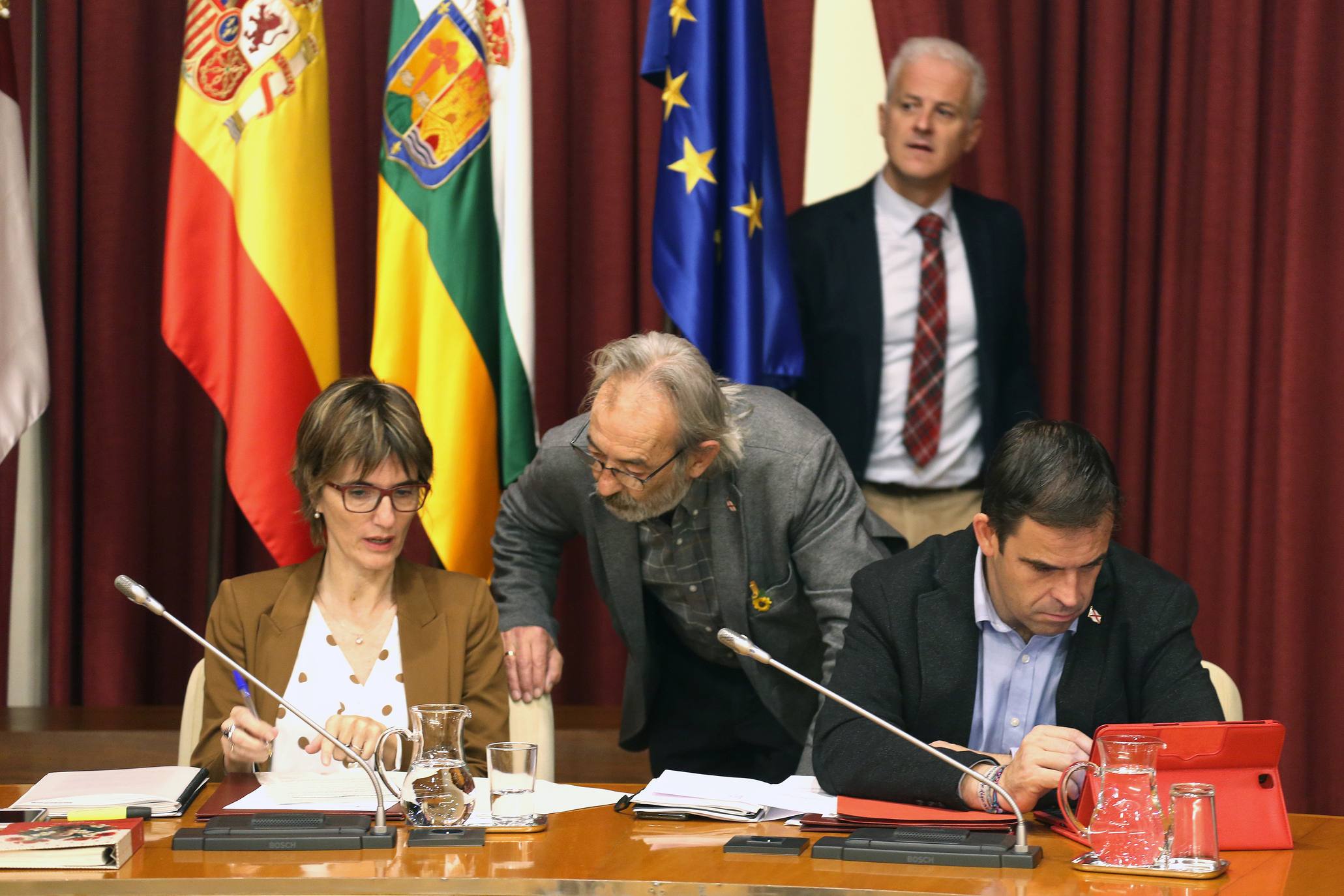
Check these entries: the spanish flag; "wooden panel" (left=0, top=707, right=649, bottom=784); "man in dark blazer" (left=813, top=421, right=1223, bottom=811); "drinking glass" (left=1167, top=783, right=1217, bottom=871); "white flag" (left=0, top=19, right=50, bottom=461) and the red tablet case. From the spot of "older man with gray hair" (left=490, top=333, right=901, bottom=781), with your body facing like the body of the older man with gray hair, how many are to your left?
3

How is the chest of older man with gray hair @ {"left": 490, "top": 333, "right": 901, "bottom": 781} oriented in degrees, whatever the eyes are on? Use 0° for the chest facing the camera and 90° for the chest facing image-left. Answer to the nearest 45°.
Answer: approximately 45°

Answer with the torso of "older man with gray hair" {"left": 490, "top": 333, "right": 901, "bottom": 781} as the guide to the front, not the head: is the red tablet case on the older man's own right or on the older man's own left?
on the older man's own left

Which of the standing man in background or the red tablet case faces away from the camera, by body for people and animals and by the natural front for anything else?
the red tablet case

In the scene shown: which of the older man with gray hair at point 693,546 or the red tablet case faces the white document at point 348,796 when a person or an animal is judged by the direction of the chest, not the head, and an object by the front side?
the older man with gray hair

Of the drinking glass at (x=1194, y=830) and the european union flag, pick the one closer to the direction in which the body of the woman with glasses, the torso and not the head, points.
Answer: the drinking glass

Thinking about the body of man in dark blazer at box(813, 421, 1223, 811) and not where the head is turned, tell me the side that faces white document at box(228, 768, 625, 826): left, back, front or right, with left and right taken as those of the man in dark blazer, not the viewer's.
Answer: right

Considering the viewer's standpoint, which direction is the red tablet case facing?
facing away from the viewer

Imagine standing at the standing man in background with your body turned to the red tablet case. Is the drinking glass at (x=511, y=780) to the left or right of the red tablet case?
right

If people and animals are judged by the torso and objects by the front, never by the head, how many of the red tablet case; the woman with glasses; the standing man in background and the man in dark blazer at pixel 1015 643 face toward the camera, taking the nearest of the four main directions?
3

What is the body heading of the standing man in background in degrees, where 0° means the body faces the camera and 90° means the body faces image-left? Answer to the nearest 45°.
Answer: approximately 0°

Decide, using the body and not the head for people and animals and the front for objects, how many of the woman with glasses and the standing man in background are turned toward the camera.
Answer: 2
